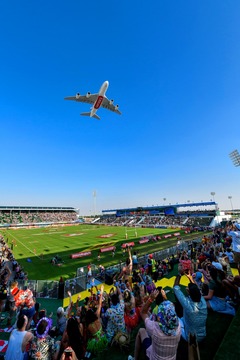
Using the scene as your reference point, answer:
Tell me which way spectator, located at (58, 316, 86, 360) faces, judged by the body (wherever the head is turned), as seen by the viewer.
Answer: away from the camera

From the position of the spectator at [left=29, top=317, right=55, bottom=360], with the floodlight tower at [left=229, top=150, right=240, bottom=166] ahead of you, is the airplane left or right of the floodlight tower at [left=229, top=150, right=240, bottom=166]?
left

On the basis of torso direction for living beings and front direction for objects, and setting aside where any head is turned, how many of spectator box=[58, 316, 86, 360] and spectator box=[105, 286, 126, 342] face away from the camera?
2

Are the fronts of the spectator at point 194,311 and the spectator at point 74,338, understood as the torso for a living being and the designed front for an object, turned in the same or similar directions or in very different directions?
same or similar directions

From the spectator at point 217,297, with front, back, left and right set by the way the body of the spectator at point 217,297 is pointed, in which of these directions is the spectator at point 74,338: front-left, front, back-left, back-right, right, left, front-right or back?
left

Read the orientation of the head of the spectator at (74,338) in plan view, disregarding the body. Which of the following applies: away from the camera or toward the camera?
away from the camera

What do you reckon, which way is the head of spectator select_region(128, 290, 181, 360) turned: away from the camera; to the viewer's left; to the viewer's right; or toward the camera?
away from the camera

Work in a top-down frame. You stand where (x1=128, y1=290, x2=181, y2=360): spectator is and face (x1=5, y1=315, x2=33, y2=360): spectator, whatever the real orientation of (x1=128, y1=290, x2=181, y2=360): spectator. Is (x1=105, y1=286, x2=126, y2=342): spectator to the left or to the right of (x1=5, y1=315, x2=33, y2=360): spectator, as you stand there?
right

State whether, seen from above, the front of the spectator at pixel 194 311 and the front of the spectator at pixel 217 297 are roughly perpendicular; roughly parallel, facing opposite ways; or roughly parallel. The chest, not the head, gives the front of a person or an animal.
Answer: roughly parallel

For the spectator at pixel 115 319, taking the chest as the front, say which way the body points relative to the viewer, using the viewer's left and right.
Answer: facing away from the viewer

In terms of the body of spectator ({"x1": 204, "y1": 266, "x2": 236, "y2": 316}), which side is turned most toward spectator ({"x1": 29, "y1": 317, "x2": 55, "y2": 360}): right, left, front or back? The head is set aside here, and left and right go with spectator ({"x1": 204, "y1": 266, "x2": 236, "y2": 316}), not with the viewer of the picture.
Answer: left

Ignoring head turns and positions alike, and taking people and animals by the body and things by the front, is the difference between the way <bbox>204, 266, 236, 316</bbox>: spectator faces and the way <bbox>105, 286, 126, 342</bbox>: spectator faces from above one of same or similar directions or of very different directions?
same or similar directions

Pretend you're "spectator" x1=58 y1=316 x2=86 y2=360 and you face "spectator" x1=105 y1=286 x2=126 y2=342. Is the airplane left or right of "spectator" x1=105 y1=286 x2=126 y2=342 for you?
left
